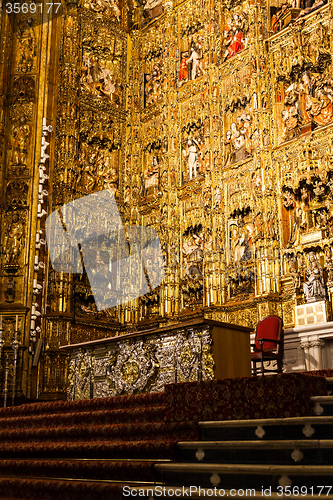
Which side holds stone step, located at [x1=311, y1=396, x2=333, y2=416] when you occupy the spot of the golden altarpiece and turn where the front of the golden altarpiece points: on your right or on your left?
on your left

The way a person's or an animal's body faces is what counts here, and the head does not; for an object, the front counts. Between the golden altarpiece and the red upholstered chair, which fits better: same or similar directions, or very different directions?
same or similar directions

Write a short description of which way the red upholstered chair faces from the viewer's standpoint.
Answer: facing the viewer and to the left of the viewer

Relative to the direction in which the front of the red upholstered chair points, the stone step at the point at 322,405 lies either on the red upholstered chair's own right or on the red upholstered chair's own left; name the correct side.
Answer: on the red upholstered chair's own left

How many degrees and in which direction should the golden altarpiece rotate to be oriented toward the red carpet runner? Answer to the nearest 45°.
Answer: approximately 45° to its left

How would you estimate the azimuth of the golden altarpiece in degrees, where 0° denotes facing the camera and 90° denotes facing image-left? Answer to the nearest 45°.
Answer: approximately 45°

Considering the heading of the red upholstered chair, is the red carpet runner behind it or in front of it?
in front

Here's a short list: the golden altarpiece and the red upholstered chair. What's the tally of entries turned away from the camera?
0
